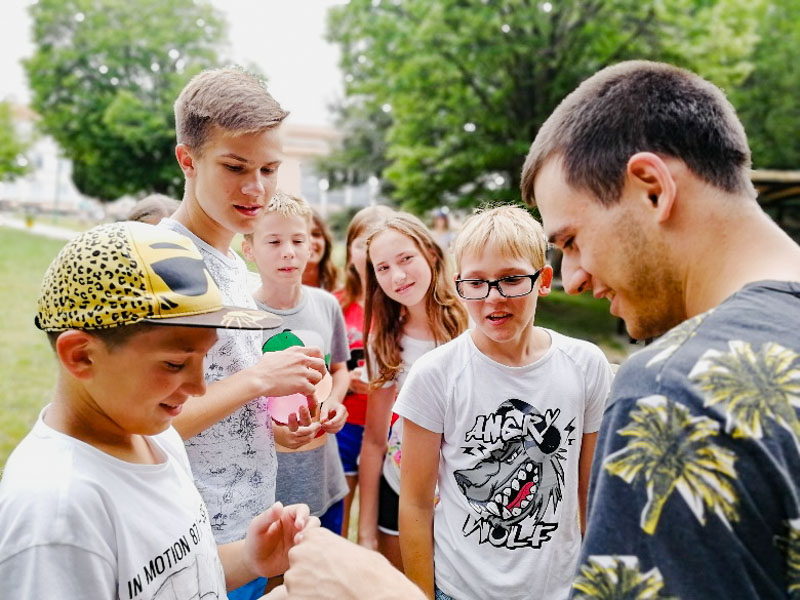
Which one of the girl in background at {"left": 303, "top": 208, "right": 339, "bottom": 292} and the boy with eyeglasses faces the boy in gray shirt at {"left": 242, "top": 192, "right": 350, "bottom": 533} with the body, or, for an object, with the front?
the girl in background

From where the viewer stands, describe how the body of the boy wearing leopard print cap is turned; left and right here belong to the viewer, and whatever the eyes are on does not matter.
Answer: facing the viewer and to the right of the viewer

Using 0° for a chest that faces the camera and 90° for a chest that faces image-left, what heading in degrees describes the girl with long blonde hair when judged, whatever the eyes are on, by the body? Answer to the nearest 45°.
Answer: approximately 0°

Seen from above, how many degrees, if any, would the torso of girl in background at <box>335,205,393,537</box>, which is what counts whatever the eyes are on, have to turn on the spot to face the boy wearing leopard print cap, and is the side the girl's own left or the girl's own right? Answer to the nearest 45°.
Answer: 0° — they already face them

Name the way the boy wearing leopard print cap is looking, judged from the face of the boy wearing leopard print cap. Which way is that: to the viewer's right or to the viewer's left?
to the viewer's right

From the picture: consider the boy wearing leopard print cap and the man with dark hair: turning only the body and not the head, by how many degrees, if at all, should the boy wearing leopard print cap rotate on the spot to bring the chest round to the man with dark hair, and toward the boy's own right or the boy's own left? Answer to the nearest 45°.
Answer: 0° — they already face them

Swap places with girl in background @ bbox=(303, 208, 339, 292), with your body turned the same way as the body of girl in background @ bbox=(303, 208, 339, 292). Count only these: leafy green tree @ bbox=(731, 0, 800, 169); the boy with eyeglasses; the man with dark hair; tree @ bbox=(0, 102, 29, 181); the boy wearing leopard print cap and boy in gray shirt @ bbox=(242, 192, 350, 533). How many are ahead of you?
4
